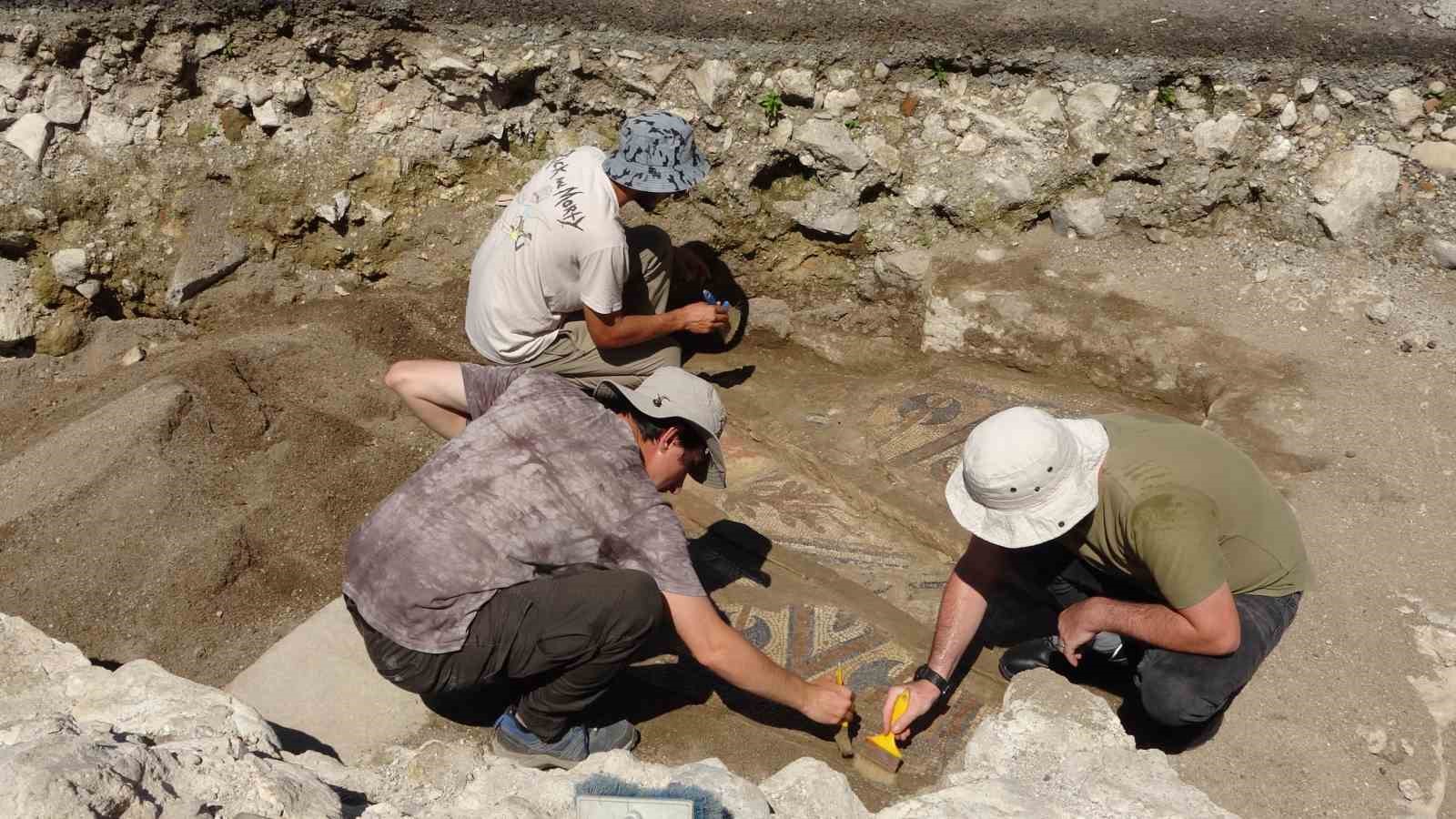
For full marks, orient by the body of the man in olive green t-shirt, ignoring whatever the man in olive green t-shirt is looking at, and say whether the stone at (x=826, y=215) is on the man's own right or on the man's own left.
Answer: on the man's own right

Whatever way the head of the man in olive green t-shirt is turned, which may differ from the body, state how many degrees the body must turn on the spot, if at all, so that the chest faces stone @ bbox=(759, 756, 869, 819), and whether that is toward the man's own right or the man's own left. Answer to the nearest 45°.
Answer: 0° — they already face it

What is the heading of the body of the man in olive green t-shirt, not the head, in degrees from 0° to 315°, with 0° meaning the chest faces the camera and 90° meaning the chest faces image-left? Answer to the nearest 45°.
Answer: approximately 45°

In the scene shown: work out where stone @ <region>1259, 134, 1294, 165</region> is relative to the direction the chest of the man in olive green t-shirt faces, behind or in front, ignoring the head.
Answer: behind

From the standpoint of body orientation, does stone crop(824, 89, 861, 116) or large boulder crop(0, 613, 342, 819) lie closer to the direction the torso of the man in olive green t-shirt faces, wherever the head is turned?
the large boulder

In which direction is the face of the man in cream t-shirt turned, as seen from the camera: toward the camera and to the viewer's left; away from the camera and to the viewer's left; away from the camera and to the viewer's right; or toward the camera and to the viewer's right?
away from the camera and to the viewer's right

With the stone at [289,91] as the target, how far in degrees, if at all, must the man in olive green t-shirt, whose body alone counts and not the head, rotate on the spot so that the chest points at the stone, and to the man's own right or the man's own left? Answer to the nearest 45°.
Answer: approximately 90° to the man's own right

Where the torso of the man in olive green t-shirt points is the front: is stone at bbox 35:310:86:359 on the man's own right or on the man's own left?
on the man's own right

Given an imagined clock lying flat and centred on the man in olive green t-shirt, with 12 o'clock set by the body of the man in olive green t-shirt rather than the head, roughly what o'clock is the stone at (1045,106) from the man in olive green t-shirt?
The stone is roughly at 4 o'clock from the man in olive green t-shirt.

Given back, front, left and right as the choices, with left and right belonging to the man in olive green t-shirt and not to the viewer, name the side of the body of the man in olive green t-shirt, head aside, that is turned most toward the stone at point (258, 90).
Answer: right
